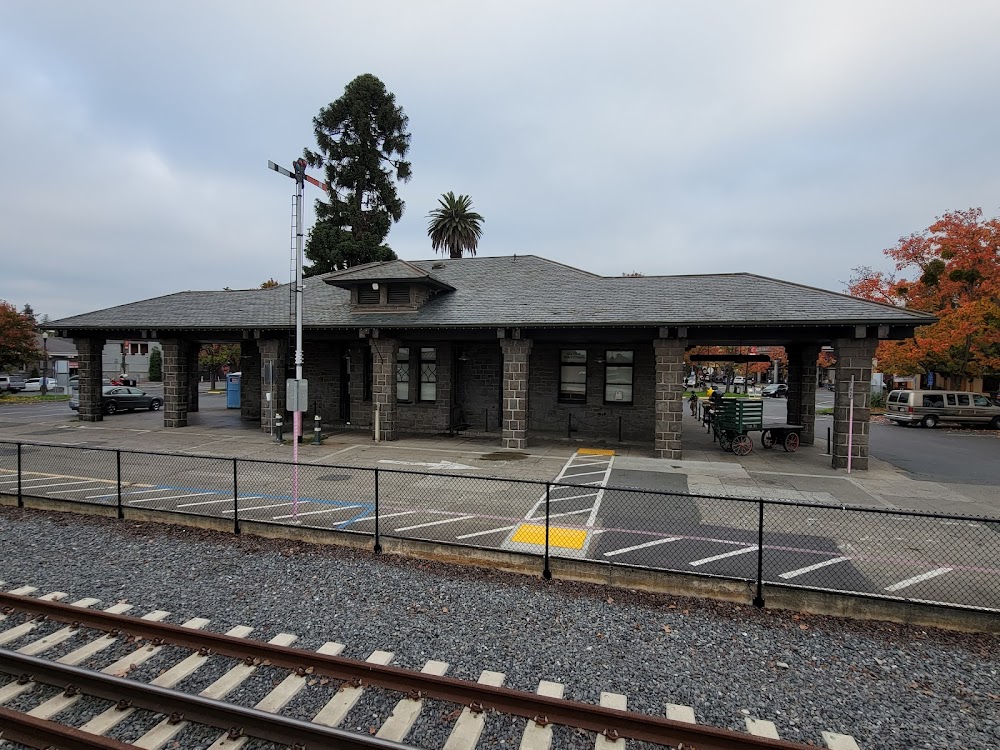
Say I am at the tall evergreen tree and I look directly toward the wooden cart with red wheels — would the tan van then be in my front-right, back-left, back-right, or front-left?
front-left

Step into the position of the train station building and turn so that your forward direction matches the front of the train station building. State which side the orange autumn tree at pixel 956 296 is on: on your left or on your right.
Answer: on your left

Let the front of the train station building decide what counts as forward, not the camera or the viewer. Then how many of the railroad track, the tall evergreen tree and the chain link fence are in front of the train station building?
2

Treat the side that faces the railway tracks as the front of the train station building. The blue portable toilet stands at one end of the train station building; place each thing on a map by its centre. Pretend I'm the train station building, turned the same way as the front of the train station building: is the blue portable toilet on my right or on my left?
on my right

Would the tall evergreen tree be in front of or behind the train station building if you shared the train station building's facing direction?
behind

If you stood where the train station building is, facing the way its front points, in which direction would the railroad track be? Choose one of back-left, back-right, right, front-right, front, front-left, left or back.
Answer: front

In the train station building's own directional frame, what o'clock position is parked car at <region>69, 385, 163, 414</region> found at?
The parked car is roughly at 4 o'clock from the train station building.

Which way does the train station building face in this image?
toward the camera

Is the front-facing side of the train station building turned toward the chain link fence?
yes

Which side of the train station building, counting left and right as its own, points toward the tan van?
left
